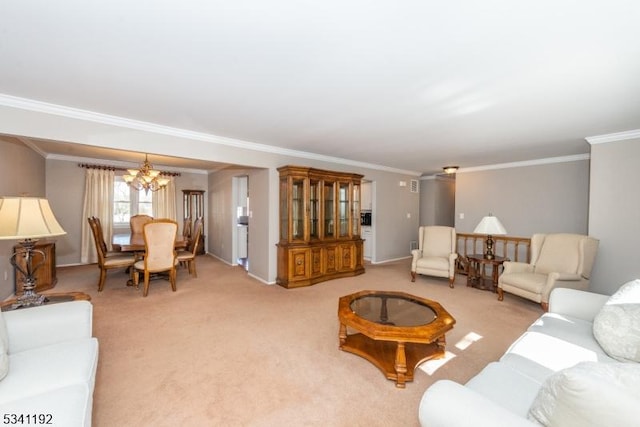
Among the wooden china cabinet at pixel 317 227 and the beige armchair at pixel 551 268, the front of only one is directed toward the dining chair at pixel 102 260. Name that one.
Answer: the beige armchair

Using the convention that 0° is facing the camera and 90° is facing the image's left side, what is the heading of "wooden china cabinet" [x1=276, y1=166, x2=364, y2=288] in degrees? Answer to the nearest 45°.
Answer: approximately 315°

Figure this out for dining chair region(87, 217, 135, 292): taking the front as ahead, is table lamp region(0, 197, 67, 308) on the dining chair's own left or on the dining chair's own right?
on the dining chair's own right

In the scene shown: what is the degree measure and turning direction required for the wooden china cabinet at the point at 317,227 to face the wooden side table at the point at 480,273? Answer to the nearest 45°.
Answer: approximately 45° to its left

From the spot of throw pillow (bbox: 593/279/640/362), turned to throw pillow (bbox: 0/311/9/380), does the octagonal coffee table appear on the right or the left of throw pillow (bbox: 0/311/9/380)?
right

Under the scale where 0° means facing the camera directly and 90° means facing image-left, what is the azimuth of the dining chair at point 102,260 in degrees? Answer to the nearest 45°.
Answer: approximately 270°

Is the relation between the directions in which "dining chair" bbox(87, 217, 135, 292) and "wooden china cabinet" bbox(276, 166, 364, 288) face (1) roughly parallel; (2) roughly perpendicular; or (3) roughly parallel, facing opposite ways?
roughly perpendicular

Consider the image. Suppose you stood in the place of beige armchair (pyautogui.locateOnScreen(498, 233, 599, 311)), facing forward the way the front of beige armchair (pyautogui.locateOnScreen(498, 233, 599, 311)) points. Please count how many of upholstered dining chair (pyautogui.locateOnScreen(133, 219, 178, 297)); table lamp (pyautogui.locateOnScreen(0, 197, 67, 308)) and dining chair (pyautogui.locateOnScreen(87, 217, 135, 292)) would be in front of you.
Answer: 3

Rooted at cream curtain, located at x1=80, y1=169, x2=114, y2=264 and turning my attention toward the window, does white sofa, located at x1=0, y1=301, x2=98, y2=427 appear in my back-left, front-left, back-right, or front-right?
back-right

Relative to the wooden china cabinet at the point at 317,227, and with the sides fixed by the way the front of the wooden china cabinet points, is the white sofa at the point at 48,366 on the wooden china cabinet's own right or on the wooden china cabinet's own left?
on the wooden china cabinet's own right

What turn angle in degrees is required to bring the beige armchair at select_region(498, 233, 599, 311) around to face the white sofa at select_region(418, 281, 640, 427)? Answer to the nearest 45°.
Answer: approximately 45° to its left
